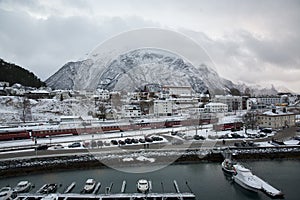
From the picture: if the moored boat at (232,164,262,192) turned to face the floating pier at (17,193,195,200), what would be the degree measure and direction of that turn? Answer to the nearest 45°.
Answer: approximately 90° to its right

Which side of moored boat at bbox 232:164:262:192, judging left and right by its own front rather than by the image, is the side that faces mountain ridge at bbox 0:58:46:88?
back

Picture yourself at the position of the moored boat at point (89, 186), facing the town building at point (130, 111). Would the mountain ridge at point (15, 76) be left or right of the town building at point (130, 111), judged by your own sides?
left

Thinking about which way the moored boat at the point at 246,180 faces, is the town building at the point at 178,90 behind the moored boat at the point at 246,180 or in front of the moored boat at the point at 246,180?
behind

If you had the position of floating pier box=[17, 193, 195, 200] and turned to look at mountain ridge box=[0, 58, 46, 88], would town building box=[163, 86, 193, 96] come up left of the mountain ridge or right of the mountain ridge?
right

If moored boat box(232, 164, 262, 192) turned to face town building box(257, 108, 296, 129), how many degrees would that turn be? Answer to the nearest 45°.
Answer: approximately 135° to its left

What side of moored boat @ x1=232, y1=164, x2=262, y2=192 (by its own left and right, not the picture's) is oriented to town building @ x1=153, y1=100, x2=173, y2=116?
back

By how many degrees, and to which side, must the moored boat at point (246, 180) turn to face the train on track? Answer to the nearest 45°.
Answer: approximately 135° to its right

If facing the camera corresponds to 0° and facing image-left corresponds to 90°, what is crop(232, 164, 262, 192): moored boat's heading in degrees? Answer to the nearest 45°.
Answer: approximately 315°

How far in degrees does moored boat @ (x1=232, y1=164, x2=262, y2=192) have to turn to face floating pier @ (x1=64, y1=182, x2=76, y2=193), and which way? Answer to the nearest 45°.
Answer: approximately 135° to its right

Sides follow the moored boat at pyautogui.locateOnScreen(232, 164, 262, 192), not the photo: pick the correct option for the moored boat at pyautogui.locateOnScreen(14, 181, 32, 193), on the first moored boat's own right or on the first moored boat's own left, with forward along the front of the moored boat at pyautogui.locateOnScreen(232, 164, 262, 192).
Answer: on the first moored boat's own right
